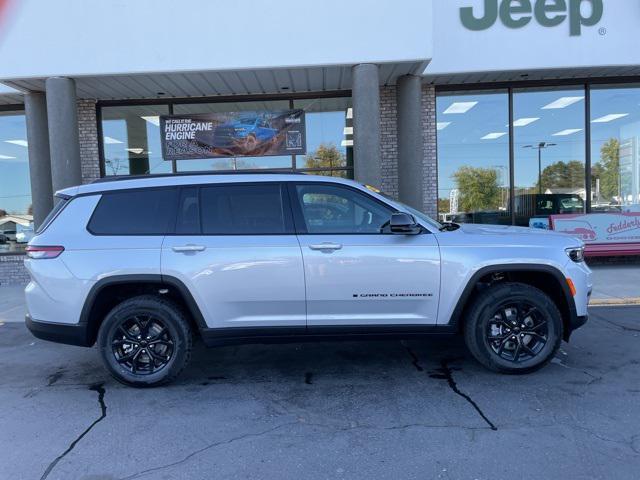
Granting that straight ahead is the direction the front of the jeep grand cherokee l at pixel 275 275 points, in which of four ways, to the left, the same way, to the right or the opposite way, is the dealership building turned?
to the right

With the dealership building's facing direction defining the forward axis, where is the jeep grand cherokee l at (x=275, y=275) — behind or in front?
in front

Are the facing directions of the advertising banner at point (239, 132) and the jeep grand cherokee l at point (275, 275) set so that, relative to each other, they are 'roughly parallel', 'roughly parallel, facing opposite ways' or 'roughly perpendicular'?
roughly perpendicular

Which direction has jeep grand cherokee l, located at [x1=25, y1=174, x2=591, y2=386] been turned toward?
to the viewer's right

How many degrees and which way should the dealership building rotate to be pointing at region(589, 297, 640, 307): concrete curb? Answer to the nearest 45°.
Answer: approximately 45° to its left

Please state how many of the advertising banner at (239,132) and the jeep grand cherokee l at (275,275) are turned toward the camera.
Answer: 1

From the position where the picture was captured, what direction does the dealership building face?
facing the viewer

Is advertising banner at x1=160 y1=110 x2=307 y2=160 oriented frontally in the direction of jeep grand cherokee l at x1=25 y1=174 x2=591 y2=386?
yes

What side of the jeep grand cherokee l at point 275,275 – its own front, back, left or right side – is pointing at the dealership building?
left

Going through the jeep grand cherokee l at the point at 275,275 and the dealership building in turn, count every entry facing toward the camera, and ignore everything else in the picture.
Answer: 1

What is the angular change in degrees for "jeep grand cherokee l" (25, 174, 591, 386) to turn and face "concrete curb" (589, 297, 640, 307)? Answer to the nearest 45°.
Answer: approximately 45° to its left

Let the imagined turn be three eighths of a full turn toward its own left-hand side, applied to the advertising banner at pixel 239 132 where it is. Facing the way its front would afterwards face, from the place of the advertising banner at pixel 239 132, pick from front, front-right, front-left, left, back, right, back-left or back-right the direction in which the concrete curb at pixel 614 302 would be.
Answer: right
